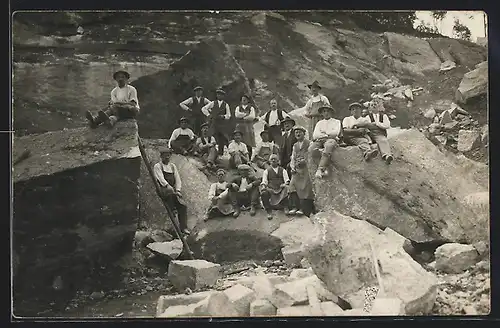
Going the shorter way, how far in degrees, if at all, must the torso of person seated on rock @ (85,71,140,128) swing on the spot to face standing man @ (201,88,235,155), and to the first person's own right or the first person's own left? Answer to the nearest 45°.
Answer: approximately 135° to the first person's own left

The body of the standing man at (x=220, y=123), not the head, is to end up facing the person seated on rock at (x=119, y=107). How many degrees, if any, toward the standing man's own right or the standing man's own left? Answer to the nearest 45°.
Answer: approximately 90° to the standing man's own right

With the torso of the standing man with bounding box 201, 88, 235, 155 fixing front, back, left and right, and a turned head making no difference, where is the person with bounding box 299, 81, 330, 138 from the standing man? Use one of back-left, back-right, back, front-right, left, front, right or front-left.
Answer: left

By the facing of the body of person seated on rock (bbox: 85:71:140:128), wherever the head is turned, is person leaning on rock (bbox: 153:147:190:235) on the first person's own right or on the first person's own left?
on the first person's own left

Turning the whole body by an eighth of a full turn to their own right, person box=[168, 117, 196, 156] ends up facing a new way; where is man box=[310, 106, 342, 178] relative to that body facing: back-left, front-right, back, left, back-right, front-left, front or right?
back-left

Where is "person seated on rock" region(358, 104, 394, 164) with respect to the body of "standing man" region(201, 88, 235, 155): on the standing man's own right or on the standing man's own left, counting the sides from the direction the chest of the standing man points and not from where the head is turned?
on the standing man's own left

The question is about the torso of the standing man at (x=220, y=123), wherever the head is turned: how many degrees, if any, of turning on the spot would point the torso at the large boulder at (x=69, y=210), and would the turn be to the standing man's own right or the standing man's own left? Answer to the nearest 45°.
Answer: approximately 90° to the standing man's own right
